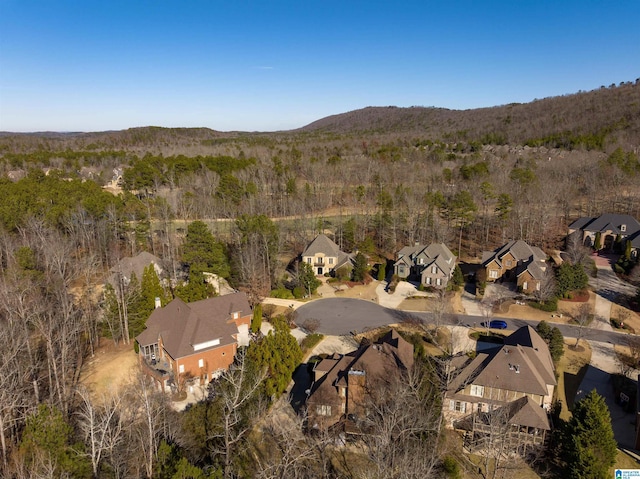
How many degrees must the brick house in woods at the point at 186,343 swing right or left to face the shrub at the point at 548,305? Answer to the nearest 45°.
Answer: approximately 45° to its right

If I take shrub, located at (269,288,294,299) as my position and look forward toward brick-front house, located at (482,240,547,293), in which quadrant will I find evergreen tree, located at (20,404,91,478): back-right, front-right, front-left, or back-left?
back-right

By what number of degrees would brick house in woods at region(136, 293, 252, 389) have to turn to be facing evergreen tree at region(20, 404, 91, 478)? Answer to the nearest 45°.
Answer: approximately 180°

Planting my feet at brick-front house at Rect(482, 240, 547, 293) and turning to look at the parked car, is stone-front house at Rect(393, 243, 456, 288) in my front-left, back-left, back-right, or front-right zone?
front-right

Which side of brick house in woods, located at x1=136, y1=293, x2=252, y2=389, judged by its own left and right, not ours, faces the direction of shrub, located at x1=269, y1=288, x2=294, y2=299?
front

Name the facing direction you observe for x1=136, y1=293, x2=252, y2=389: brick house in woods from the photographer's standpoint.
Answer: facing away from the viewer and to the right of the viewer

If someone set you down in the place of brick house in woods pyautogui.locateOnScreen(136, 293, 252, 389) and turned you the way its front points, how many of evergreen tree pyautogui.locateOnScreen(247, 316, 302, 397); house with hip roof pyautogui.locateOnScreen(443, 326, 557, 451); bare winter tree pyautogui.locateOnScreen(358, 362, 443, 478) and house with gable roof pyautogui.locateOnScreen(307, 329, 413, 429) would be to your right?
4

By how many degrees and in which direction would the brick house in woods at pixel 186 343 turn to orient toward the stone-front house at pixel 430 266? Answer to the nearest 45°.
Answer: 0° — it already faces it

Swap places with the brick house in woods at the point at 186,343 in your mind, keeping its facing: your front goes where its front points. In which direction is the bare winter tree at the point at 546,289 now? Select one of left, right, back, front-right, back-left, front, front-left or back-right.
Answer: front-right

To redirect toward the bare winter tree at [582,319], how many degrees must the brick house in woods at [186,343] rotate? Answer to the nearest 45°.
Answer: approximately 45° to its right

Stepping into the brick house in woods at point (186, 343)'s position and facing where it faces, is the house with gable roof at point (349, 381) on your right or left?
on your right

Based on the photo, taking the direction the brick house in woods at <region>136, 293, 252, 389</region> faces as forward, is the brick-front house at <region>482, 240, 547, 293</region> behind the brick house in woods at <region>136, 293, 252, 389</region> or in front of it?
in front

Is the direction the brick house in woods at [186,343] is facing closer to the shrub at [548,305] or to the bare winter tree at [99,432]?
the shrub

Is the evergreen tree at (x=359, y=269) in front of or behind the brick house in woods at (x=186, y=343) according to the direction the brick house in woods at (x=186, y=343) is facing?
in front
